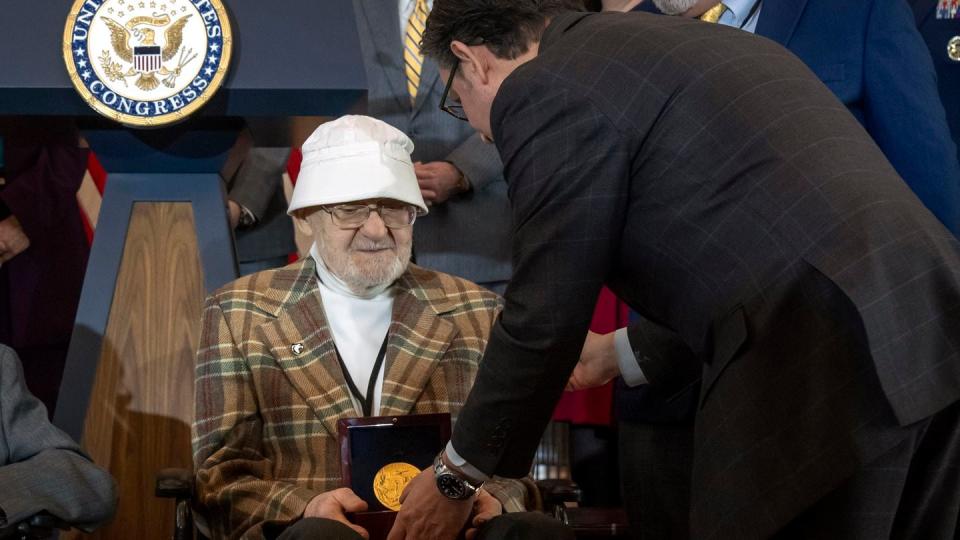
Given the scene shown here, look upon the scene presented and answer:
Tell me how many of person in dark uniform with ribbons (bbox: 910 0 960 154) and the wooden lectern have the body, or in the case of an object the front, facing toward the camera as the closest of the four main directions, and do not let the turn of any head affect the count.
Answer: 2

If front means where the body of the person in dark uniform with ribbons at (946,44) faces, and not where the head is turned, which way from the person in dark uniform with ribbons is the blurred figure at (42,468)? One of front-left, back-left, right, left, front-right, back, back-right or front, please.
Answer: front-right

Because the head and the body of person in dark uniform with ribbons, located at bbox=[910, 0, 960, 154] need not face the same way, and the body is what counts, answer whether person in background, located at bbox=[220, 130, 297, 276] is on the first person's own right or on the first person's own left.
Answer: on the first person's own right

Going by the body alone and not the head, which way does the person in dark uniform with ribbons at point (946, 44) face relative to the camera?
toward the camera

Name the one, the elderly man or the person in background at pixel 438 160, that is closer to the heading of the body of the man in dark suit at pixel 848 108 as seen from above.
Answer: the elderly man

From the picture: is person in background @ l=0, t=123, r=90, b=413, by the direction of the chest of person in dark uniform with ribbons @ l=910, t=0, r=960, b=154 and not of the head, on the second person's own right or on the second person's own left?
on the second person's own right

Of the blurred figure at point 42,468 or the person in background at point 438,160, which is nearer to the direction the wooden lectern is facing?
the blurred figure

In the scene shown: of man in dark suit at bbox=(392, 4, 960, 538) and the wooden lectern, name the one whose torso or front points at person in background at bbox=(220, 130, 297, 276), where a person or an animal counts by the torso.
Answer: the man in dark suit

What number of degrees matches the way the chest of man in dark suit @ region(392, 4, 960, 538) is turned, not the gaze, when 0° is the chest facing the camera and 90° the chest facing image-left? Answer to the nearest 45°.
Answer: approximately 135°

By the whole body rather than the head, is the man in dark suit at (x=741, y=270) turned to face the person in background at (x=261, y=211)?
yes

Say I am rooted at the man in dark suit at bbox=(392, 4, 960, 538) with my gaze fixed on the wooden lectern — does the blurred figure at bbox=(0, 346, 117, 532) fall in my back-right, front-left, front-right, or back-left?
front-left

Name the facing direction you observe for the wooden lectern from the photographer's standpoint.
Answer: facing the viewer

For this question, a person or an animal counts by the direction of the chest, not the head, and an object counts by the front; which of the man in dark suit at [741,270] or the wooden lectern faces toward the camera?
the wooden lectern

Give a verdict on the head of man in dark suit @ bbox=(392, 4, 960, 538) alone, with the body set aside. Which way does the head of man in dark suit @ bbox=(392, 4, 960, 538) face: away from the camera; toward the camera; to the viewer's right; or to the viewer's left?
to the viewer's left

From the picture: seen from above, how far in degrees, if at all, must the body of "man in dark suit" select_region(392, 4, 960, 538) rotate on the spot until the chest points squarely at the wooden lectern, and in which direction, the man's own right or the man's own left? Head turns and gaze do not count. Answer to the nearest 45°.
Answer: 0° — they already face it

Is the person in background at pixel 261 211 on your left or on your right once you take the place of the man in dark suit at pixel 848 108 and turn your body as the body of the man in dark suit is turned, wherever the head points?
on your right
